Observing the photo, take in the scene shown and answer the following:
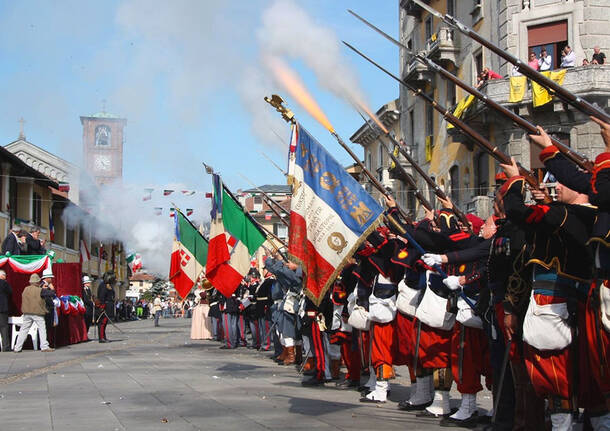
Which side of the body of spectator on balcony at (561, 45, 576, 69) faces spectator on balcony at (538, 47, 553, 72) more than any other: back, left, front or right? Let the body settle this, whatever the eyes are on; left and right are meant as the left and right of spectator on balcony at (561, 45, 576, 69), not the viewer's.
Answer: right

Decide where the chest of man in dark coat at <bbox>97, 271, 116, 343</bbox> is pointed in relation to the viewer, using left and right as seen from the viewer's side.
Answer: facing to the right of the viewer

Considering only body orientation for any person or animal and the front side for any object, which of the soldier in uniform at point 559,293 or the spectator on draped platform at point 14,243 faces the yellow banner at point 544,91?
the spectator on draped platform
